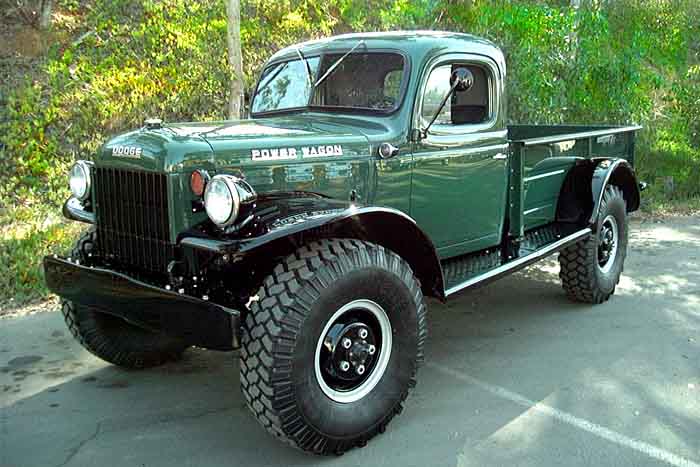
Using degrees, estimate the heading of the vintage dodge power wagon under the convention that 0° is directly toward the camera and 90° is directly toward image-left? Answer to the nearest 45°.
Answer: approximately 45°
